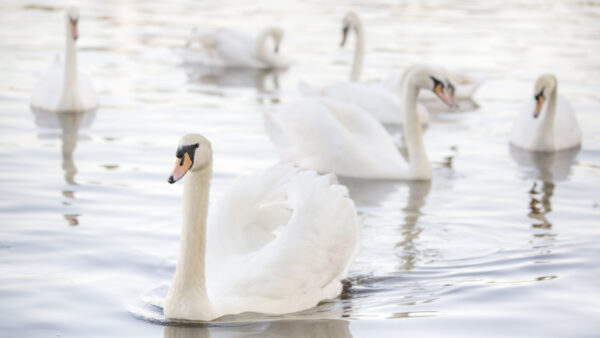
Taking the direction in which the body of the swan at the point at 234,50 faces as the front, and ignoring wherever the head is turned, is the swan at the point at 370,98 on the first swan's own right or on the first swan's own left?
on the first swan's own right

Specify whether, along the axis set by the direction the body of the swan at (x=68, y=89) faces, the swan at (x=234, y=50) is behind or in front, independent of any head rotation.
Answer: behind

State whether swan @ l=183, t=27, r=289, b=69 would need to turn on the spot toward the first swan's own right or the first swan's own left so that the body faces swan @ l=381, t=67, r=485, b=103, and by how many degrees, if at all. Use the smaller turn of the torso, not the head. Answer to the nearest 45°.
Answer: approximately 45° to the first swan's own right

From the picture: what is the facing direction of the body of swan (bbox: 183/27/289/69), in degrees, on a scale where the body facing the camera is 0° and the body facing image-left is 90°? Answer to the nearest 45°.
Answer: approximately 270°

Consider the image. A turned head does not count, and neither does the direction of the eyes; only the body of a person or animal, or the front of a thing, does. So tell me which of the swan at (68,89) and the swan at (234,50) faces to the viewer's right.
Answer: the swan at (234,50)

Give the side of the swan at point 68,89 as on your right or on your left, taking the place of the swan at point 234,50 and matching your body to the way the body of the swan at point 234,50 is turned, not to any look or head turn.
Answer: on your right

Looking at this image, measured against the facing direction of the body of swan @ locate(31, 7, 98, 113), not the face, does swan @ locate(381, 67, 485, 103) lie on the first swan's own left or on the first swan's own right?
on the first swan's own left

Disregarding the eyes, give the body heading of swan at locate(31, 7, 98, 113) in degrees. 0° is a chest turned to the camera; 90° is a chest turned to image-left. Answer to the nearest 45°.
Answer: approximately 0°

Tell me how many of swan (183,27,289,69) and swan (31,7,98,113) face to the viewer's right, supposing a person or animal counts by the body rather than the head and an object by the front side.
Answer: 1

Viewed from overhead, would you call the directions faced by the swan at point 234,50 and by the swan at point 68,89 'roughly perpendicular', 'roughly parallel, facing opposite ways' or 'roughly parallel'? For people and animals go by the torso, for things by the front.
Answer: roughly perpendicular

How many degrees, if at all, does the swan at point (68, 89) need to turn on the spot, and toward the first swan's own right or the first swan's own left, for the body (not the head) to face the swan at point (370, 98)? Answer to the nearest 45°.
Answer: approximately 90° to the first swan's own left
